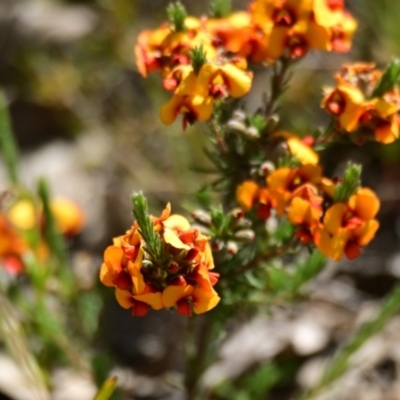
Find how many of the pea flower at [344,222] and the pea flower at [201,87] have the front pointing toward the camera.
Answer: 2
